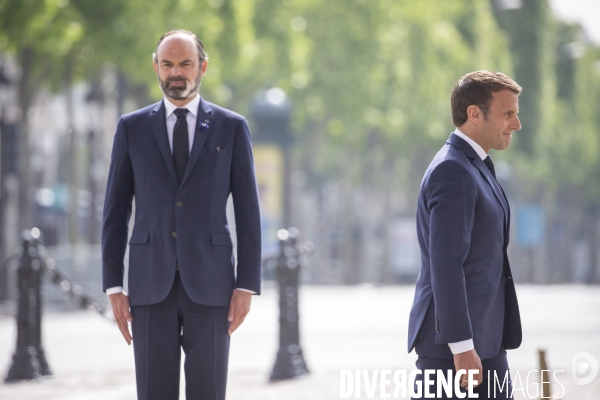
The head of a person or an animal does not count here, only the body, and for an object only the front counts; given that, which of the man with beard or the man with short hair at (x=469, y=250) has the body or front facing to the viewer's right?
the man with short hair

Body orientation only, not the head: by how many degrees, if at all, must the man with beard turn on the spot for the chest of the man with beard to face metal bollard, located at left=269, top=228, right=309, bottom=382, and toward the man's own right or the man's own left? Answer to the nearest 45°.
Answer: approximately 180°

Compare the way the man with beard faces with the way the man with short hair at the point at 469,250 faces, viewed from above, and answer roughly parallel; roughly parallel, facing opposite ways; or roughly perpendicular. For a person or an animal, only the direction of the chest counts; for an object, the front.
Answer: roughly perpendicular

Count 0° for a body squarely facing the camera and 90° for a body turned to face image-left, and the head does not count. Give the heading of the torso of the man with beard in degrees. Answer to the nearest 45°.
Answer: approximately 0°

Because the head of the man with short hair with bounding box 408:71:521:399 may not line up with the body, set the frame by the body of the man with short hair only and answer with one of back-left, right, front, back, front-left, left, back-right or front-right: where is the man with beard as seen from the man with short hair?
back

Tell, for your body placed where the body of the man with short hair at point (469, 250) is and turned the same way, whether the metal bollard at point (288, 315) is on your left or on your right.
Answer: on your left

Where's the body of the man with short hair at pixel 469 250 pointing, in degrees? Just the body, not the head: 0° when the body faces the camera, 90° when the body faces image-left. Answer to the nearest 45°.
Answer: approximately 270°

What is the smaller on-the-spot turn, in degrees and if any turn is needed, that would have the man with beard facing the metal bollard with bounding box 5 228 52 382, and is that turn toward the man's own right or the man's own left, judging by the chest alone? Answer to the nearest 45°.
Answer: approximately 180°

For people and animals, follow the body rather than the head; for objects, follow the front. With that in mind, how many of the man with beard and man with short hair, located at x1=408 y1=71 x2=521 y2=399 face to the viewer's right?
1

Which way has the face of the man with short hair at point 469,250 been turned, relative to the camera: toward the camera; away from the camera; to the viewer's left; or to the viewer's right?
to the viewer's right
